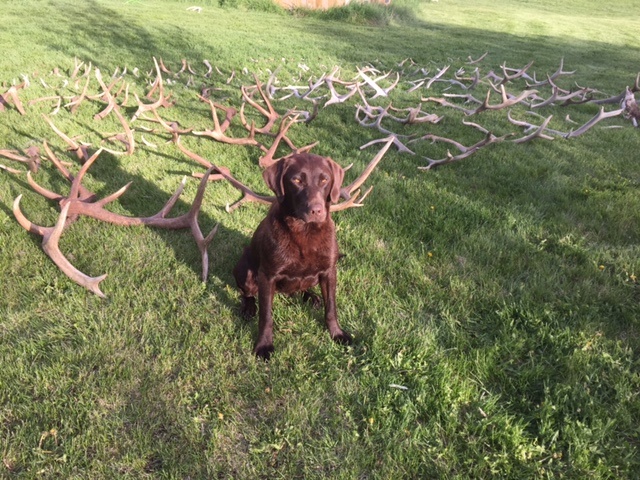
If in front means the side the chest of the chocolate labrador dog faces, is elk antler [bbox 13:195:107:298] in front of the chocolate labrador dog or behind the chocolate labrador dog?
behind

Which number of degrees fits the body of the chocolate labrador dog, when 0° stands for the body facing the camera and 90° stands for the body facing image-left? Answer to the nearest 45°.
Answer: approximately 315°

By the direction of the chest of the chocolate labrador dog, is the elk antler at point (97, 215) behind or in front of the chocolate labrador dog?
behind
